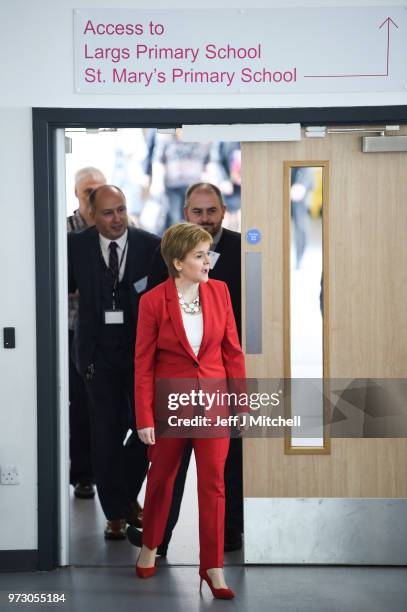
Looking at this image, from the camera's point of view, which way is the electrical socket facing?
toward the camera

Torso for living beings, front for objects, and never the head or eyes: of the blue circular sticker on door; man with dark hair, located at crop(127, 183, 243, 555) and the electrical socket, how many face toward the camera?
3

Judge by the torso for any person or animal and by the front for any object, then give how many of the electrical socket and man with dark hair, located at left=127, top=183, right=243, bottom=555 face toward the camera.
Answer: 2

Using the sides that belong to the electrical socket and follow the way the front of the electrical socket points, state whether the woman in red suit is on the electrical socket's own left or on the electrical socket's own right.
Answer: on the electrical socket's own left

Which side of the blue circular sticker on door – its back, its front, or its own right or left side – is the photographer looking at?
front

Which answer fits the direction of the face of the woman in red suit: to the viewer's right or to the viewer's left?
to the viewer's right

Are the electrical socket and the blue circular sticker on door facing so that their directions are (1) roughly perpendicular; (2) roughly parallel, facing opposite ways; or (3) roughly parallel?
roughly parallel

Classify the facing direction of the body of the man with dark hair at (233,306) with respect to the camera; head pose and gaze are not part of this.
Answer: toward the camera

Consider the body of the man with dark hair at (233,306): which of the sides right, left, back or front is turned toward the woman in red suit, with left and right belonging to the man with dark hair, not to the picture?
front

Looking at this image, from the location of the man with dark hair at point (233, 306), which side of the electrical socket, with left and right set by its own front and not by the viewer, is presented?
left

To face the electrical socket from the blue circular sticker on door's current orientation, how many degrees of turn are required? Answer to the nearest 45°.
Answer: approximately 90° to its right

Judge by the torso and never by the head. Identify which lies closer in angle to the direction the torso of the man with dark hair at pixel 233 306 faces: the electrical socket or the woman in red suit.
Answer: the woman in red suit
